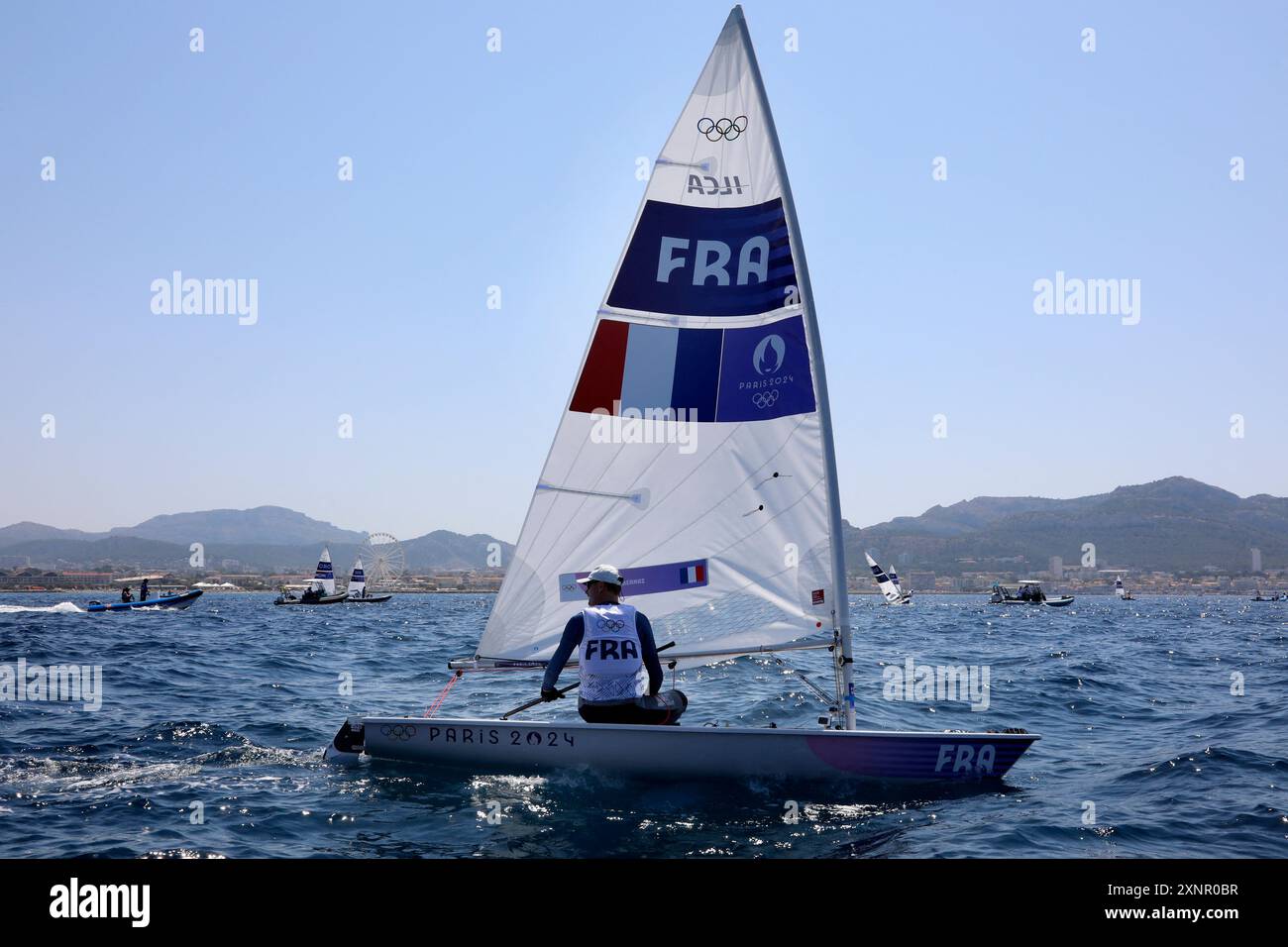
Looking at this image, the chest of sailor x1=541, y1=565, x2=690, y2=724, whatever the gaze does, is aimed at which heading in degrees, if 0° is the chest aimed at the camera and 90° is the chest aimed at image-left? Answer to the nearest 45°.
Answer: approximately 180°

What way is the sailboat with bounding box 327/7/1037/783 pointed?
to the viewer's right
